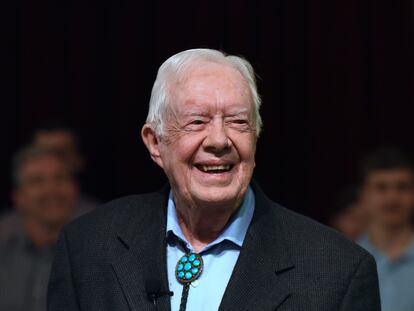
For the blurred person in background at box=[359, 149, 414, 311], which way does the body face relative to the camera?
toward the camera

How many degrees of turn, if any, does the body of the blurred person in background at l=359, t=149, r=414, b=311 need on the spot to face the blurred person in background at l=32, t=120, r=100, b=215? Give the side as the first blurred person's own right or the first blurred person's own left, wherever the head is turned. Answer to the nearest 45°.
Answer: approximately 90° to the first blurred person's own right

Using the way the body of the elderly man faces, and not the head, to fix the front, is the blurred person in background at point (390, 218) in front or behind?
behind

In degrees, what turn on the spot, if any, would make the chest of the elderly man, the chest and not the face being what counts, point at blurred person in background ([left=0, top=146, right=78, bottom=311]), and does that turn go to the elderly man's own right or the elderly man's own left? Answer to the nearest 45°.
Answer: approximately 135° to the elderly man's own right

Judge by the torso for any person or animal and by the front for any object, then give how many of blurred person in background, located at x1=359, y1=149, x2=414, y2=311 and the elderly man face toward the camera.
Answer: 2

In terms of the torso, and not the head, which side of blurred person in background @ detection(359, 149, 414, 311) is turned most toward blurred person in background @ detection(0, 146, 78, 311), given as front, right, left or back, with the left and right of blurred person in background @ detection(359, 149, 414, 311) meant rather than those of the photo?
right

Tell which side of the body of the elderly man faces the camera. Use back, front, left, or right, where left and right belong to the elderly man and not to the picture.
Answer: front
